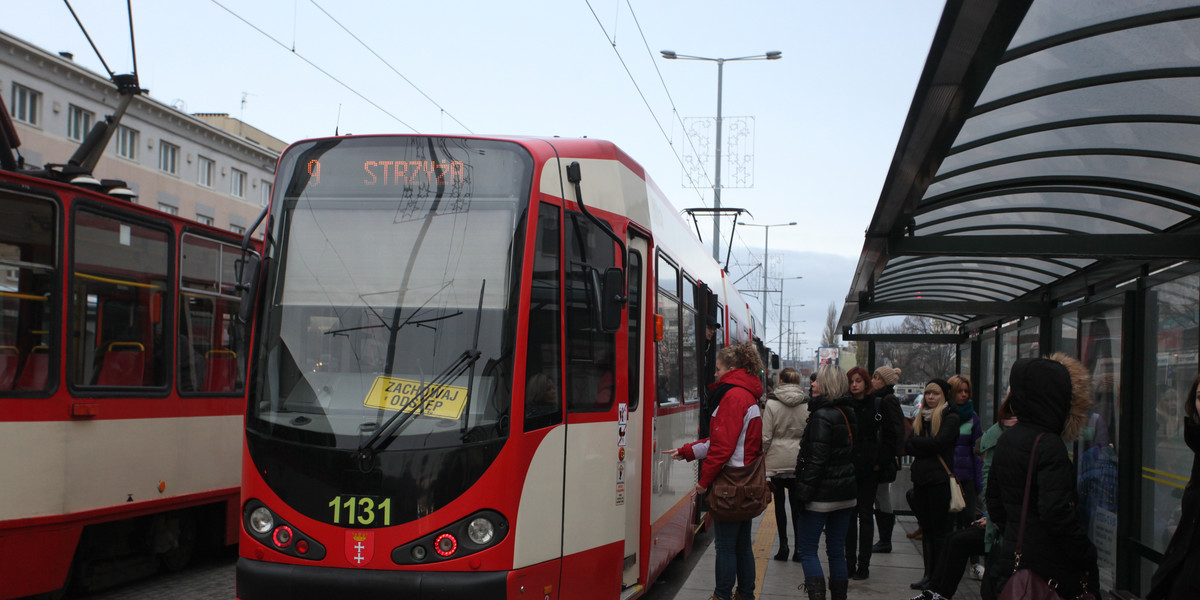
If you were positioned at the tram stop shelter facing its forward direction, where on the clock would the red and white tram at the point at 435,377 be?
The red and white tram is roughly at 11 o'clock from the tram stop shelter.

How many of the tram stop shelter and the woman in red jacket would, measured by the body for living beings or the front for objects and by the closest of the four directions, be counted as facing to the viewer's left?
2

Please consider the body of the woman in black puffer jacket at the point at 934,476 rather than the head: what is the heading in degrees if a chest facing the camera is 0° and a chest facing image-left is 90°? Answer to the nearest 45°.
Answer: approximately 45°

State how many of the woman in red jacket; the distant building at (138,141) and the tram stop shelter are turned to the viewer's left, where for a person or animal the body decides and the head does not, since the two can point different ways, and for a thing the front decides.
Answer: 2

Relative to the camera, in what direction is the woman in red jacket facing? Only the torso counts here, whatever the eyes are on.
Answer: to the viewer's left

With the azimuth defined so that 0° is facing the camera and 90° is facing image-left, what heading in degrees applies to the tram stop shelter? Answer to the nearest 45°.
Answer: approximately 90°

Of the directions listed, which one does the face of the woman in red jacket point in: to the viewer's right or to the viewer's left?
to the viewer's left

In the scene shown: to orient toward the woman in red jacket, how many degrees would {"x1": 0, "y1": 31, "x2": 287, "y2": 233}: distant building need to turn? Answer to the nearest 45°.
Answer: approximately 45° to its right
